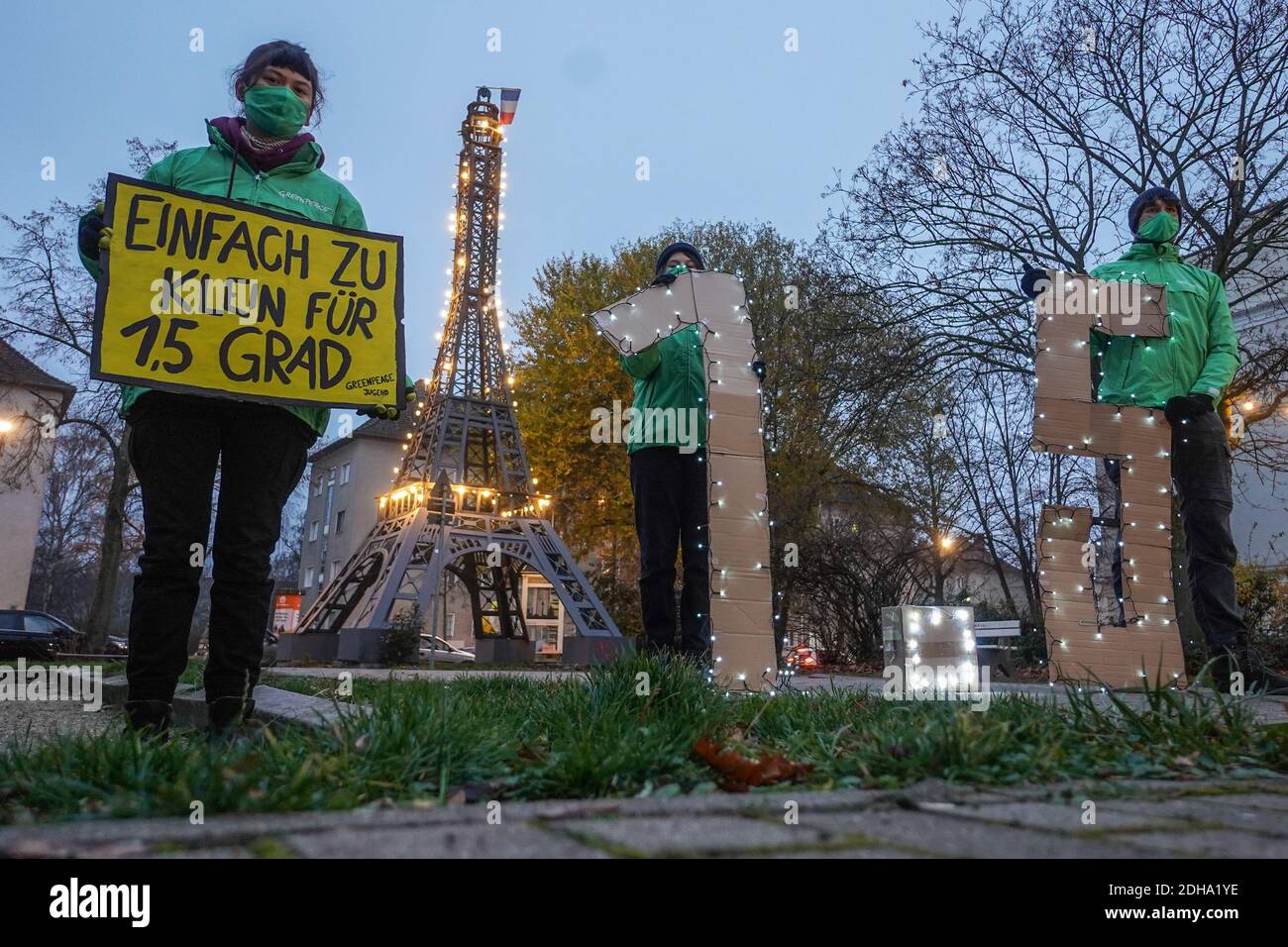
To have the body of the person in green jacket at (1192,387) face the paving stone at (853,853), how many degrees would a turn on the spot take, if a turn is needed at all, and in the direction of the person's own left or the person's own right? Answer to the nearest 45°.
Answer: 0° — they already face it

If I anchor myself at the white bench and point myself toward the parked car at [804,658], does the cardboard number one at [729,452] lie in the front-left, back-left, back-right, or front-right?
back-left

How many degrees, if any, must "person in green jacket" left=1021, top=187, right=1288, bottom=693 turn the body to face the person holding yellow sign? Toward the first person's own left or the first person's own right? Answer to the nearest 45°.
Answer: approximately 45° to the first person's own right

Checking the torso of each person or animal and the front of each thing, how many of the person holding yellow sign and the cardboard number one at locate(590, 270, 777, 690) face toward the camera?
2

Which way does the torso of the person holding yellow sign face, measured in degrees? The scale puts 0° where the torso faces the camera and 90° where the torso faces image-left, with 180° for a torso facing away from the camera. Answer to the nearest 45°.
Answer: approximately 0°

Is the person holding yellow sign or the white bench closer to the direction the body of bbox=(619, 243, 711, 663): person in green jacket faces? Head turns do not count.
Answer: the person holding yellow sign

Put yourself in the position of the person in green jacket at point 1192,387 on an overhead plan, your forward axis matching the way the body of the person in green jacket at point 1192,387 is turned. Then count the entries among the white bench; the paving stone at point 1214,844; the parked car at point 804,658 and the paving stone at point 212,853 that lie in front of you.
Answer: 2
